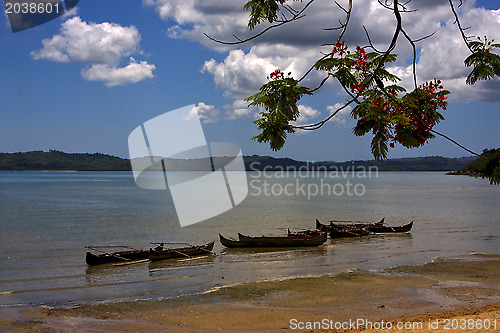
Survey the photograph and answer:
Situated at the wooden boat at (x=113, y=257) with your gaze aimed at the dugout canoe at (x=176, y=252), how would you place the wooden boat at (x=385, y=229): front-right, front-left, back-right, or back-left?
front-left
